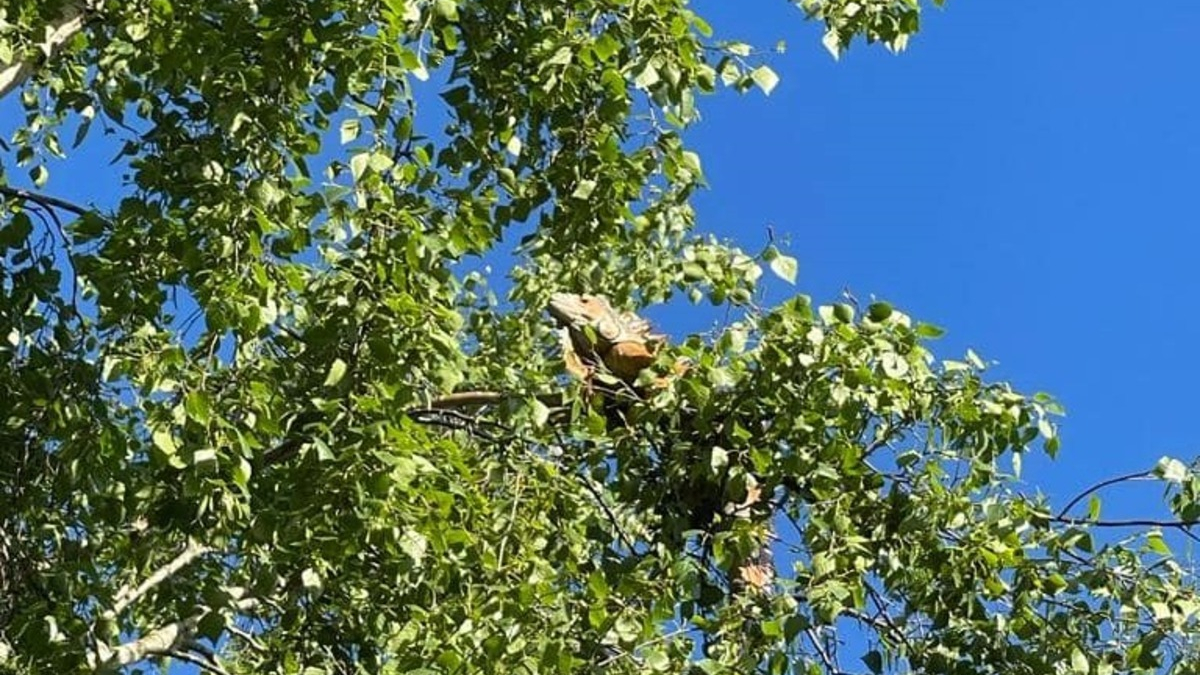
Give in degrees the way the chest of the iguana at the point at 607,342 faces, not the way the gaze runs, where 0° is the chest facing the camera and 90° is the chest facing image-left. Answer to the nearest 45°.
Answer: approximately 90°
